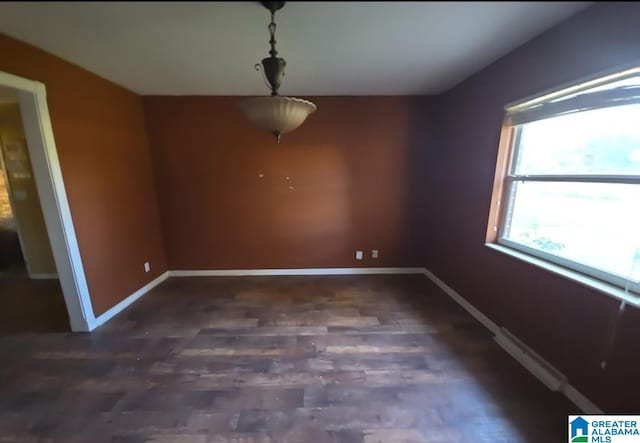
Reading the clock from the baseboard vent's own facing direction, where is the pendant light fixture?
The pendant light fixture is roughly at 12 o'clock from the baseboard vent.

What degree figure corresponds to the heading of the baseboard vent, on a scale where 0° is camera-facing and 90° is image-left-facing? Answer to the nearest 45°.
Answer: approximately 45°
